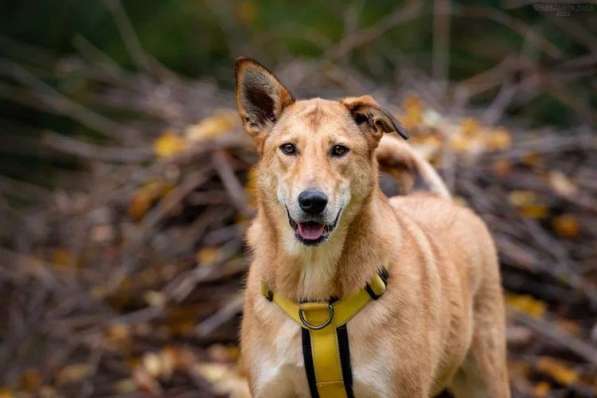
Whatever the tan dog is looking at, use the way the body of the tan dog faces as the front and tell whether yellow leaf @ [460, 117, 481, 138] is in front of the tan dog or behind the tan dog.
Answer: behind

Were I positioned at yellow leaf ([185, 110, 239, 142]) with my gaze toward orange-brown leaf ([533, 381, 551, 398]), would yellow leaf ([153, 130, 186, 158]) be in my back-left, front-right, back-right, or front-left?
back-right

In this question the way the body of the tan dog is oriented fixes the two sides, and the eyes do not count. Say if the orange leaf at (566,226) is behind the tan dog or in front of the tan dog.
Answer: behind

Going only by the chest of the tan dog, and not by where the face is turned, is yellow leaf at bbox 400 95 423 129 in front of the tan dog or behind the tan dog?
behind

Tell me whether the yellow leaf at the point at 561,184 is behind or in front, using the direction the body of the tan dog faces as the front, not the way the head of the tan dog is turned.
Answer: behind

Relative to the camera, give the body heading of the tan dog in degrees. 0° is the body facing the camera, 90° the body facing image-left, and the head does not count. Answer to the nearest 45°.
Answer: approximately 45°

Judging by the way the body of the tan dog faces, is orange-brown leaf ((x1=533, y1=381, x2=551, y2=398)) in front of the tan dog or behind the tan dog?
behind

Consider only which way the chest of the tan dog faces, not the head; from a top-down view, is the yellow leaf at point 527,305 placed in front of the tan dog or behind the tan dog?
behind
